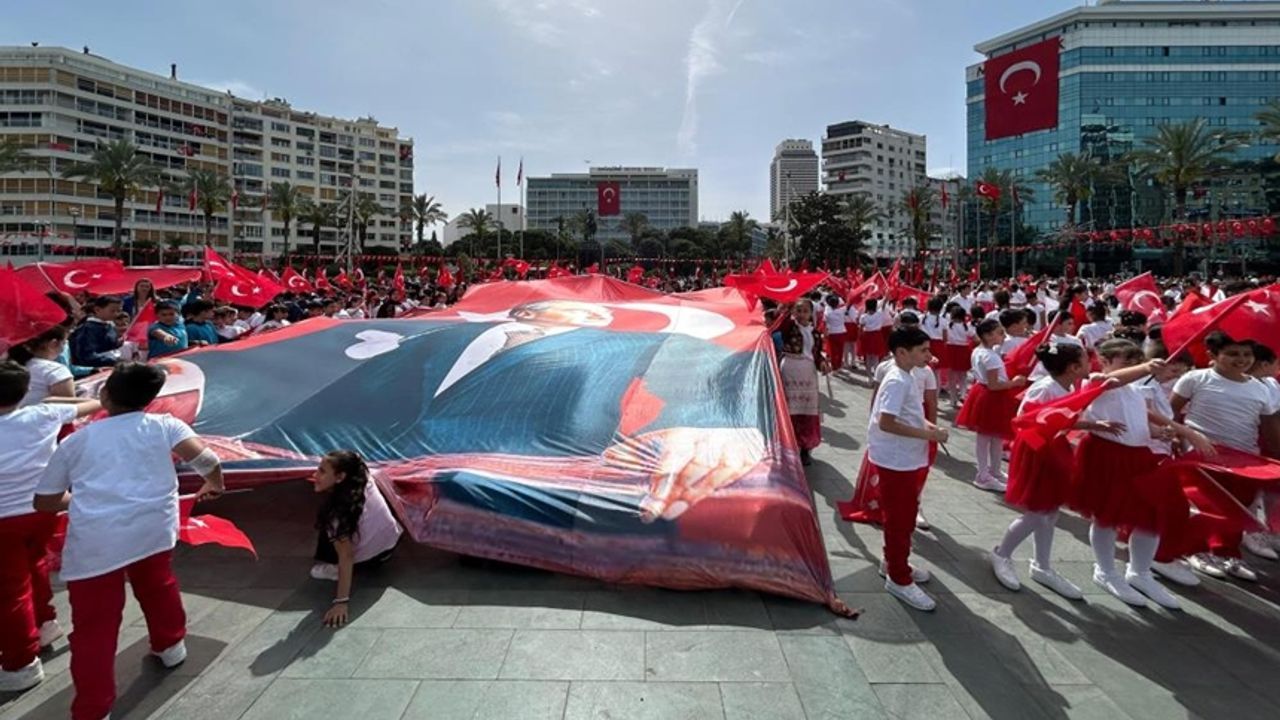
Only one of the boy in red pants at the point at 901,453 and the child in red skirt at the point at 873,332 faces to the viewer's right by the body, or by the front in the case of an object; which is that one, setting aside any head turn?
the boy in red pants

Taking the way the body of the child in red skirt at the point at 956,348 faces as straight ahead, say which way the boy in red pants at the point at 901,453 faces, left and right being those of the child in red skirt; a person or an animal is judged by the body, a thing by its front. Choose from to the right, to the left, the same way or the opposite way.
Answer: to the right

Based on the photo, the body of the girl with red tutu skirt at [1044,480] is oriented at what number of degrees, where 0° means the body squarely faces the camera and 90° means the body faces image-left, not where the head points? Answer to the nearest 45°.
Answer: approximately 270°
